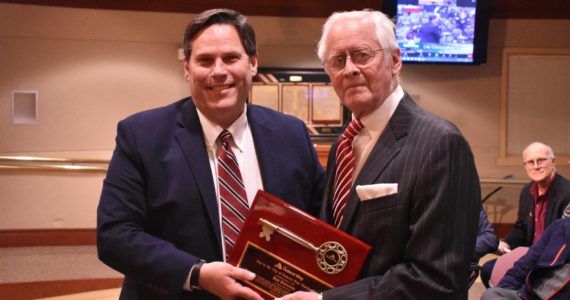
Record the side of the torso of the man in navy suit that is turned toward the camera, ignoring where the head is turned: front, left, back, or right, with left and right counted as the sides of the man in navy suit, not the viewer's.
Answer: front

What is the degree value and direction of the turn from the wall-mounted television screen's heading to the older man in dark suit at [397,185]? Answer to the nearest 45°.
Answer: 0° — it already faces them

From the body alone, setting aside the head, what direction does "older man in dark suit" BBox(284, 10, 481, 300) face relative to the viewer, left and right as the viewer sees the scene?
facing the viewer and to the left of the viewer

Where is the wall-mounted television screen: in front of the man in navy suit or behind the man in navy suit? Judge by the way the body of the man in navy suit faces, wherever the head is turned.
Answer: behind

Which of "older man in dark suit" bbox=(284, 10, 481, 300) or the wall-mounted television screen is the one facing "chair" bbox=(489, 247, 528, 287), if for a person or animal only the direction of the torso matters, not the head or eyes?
the wall-mounted television screen

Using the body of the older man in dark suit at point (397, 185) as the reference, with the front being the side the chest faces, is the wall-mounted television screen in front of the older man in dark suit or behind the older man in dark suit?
behind

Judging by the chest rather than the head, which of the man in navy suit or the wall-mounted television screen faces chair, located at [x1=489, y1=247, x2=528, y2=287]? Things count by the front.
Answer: the wall-mounted television screen

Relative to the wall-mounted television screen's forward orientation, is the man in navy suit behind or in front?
in front

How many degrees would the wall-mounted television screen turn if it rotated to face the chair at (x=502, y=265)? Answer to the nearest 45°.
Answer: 0° — it already faces it

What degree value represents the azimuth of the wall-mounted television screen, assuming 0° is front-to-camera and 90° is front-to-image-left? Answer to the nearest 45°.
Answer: approximately 0°
